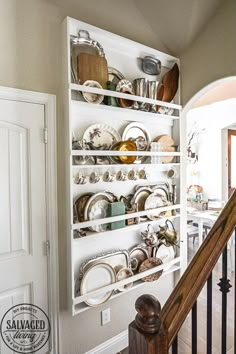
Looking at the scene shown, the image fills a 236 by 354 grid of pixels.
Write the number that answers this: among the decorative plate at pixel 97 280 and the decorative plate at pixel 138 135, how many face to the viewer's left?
0

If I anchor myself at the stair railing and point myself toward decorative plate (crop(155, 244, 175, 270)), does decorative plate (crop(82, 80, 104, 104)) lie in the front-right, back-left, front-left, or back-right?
front-left

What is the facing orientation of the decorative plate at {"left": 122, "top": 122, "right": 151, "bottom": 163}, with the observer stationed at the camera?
facing the viewer and to the right of the viewer

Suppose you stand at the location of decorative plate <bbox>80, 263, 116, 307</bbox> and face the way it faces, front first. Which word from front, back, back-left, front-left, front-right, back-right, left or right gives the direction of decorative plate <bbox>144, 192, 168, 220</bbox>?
left

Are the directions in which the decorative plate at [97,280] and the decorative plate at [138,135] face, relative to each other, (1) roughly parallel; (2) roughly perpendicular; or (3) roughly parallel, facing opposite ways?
roughly parallel

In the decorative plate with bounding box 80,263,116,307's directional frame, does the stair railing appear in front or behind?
in front

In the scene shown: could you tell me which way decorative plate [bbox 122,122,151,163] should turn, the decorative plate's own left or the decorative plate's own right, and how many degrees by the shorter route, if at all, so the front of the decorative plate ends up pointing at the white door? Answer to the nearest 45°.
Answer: approximately 90° to the decorative plate's own right

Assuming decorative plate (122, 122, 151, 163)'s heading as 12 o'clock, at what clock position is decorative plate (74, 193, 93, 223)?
decorative plate (74, 193, 93, 223) is roughly at 3 o'clock from decorative plate (122, 122, 151, 163).
